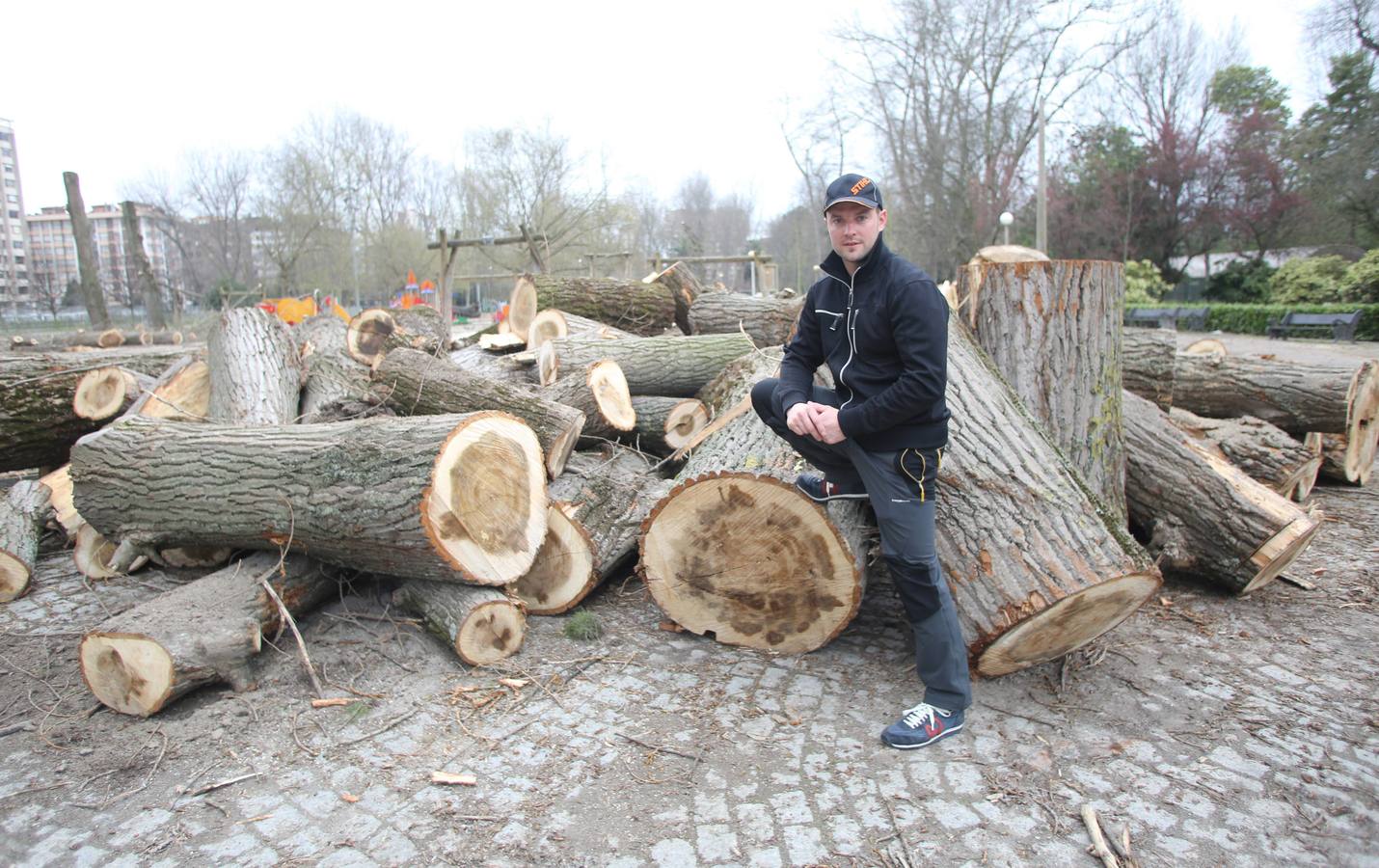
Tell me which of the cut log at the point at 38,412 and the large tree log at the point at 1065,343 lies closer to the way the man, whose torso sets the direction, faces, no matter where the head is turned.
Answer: the cut log

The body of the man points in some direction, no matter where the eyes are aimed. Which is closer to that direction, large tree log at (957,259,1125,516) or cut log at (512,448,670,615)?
the cut log

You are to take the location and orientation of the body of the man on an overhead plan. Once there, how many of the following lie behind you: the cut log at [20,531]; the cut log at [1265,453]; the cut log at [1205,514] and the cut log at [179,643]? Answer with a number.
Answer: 2

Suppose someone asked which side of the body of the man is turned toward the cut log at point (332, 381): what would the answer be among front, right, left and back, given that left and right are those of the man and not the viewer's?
right

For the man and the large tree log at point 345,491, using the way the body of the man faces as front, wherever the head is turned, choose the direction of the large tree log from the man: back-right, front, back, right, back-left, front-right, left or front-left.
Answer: front-right

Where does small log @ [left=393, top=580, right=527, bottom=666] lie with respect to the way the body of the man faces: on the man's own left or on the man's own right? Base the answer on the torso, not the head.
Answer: on the man's own right

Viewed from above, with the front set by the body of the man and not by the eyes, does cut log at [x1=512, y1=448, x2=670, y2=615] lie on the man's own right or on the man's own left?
on the man's own right

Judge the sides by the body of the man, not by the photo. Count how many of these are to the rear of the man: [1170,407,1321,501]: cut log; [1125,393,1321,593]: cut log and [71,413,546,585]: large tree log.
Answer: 2

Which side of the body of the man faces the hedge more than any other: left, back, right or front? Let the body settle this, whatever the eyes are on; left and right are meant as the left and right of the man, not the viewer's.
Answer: back

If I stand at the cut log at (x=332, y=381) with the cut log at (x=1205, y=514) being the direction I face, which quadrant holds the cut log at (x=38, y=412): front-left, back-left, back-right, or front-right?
back-right
